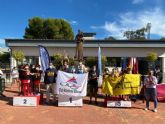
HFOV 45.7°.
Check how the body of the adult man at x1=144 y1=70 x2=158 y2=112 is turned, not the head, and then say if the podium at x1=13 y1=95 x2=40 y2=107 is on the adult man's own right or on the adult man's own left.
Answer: on the adult man's own right

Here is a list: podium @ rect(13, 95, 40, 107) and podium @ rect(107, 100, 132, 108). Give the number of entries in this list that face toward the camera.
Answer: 2

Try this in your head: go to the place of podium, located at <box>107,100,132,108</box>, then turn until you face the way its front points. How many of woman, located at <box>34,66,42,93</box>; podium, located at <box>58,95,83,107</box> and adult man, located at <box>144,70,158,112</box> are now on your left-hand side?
1

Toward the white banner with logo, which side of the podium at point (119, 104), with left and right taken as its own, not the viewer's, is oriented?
right

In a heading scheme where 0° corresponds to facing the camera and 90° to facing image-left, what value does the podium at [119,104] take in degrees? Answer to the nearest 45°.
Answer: approximately 0°

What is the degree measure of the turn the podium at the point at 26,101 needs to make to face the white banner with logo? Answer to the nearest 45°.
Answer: approximately 90° to its left

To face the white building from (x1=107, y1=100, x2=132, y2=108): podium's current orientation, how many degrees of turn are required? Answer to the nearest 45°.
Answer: approximately 180°

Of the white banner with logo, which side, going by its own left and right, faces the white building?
back

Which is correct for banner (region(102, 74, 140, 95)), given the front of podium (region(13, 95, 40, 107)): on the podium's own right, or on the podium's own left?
on the podium's own left

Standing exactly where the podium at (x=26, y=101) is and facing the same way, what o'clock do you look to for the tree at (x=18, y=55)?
The tree is roughly at 6 o'clock from the podium.

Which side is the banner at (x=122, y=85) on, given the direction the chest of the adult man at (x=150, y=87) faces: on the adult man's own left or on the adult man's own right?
on the adult man's own right
